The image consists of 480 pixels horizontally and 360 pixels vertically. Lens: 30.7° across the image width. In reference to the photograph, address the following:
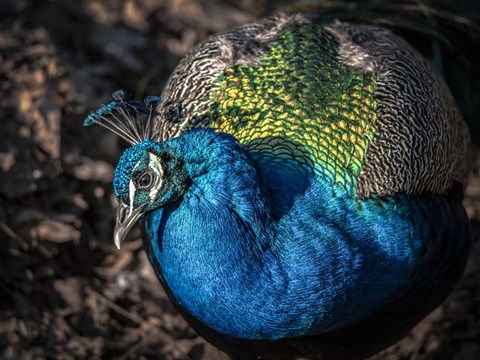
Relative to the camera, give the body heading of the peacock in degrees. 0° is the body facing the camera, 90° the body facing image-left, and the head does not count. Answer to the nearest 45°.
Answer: approximately 0°
